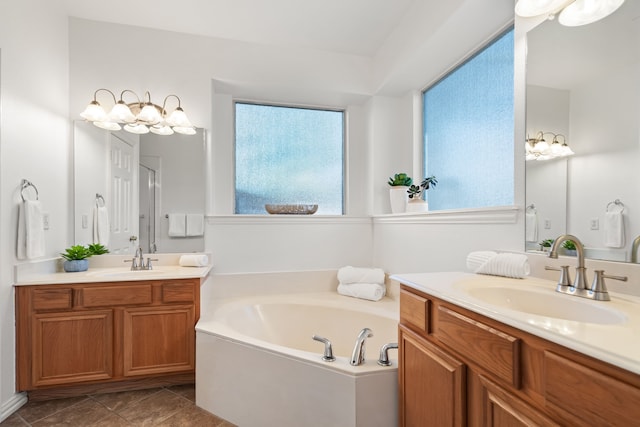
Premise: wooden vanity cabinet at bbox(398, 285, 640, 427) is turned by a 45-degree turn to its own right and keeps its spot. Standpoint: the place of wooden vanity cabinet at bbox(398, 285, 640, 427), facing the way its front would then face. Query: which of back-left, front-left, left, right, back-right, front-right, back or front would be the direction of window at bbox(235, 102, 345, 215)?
front-right

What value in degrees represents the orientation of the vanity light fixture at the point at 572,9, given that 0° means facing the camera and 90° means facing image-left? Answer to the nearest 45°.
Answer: approximately 45°

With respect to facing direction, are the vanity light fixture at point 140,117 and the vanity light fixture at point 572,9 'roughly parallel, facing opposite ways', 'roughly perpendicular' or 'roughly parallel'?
roughly perpendicular

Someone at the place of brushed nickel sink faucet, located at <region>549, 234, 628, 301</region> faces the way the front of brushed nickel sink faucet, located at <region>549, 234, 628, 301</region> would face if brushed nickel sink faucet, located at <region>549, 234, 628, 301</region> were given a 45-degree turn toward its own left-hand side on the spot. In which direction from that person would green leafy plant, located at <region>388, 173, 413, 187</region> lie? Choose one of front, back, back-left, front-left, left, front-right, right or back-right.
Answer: back-right

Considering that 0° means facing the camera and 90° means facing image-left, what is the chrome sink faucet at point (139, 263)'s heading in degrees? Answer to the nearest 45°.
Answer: approximately 0°

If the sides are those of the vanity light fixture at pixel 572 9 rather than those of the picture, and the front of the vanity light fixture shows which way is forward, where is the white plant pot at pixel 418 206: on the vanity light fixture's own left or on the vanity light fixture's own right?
on the vanity light fixture's own right

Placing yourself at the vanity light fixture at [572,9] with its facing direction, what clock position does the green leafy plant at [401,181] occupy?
The green leafy plant is roughly at 3 o'clock from the vanity light fixture.

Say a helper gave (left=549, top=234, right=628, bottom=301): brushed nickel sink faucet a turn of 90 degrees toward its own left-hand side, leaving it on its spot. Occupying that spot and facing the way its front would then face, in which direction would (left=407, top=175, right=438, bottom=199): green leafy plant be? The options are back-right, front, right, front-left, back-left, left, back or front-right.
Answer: back

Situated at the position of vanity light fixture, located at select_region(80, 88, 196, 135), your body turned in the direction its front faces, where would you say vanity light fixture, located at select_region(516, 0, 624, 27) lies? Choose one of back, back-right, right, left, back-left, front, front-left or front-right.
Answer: front-left

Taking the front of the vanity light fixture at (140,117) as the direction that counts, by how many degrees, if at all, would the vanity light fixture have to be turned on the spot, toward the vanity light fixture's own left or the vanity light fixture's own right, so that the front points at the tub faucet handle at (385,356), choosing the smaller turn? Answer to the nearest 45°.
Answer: approximately 45° to the vanity light fixture's own left

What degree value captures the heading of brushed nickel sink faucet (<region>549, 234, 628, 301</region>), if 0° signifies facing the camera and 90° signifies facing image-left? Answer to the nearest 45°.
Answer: approximately 45°

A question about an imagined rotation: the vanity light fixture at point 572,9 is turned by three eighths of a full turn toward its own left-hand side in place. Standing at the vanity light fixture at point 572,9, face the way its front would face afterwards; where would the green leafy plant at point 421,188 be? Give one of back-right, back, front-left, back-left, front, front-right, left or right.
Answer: back-left

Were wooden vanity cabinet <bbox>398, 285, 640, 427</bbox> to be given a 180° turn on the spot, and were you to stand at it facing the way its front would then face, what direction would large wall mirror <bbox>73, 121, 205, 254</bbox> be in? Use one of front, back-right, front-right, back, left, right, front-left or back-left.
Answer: back-left

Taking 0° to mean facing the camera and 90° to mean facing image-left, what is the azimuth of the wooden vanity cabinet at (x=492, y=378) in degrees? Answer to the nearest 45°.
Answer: approximately 45°

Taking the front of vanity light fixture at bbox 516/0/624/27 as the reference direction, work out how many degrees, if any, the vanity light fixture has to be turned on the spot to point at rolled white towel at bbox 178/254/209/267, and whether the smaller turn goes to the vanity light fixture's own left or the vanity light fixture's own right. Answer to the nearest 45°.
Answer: approximately 45° to the vanity light fixture's own right

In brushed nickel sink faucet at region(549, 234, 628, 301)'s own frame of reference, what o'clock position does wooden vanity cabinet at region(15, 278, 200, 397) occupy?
The wooden vanity cabinet is roughly at 1 o'clock from the brushed nickel sink faucet.
